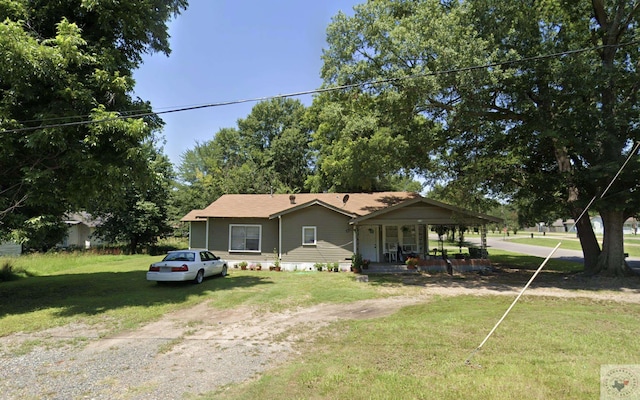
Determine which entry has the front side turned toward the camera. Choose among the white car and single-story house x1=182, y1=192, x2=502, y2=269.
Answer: the single-story house

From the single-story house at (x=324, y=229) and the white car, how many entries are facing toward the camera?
1

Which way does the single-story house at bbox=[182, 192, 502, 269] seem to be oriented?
toward the camera

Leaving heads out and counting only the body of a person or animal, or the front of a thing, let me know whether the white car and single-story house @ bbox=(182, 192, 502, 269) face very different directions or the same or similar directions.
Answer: very different directions

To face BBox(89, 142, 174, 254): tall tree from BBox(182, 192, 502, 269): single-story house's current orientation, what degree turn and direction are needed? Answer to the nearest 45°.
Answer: approximately 135° to its right

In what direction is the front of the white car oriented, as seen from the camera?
facing away from the viewer and to the right of the viewer

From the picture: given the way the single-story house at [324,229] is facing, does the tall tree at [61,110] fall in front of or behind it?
in front

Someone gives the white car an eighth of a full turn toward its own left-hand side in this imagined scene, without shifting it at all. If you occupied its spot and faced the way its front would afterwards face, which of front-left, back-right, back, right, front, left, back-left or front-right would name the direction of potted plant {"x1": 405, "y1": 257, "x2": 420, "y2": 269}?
right

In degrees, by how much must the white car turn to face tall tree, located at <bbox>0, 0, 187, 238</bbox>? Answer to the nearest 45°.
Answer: approximately 180°

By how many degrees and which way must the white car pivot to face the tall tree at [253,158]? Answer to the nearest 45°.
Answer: approximately 45° to its left

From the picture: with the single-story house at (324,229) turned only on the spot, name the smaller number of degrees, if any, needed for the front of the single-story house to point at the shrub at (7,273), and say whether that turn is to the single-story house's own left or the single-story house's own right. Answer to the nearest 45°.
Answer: approximately 90° to the single-story house's own right
